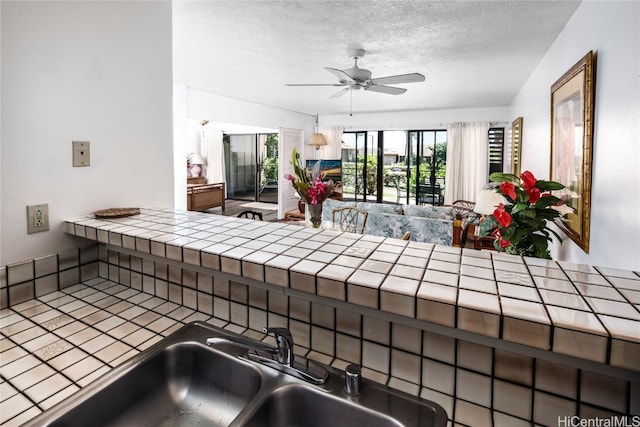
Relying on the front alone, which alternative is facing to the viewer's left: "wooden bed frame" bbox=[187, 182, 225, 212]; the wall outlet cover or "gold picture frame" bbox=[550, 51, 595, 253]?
the gold picture frame

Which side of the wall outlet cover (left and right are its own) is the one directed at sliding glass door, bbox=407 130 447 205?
left

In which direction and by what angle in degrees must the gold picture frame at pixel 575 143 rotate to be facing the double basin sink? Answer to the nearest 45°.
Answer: approximately 90° to its left

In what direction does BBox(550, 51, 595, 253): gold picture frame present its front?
to the viewer's left
